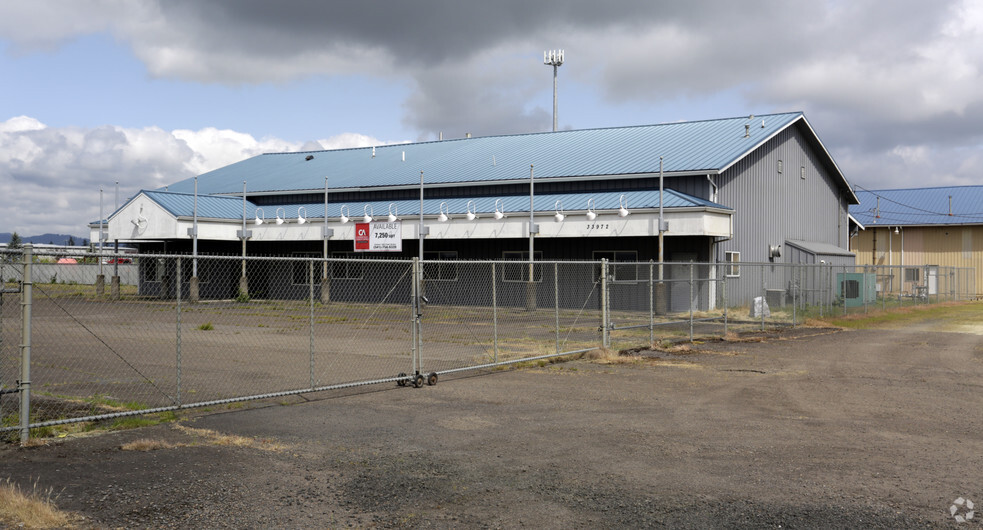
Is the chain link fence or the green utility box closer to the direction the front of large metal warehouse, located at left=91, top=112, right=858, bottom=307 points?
the chain link fence

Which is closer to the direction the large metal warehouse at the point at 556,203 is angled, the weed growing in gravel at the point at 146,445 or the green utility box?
the weed growing in gravel

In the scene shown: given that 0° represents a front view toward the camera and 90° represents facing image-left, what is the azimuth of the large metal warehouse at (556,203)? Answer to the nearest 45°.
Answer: approximately 45°
